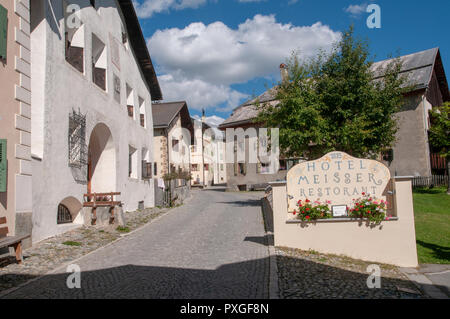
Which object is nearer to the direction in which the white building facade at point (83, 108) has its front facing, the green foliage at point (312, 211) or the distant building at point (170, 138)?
the green foliage

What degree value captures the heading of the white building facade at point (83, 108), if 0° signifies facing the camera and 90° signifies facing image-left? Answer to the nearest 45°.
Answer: approximately 315°

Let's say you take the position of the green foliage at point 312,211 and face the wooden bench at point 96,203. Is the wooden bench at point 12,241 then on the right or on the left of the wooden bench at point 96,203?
left

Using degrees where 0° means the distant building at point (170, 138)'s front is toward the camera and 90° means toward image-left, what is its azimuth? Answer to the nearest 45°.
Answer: approximately 315°

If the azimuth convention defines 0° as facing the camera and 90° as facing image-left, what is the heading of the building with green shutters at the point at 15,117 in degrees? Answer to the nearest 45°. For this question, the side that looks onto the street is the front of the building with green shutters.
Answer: approximately 315°

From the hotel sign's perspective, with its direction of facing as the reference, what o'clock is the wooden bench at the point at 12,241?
The wooden bench is roughly at 2 o'clock from the hotel sign.

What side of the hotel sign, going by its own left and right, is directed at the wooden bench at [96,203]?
right

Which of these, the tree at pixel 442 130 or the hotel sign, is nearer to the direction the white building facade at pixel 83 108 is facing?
the hotel sign

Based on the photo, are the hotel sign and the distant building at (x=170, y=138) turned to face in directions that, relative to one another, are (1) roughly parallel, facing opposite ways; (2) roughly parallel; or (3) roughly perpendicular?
roughly perpendicular

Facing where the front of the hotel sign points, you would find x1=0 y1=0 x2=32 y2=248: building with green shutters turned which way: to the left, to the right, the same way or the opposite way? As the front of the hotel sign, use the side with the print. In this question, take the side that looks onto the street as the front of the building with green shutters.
to the left
